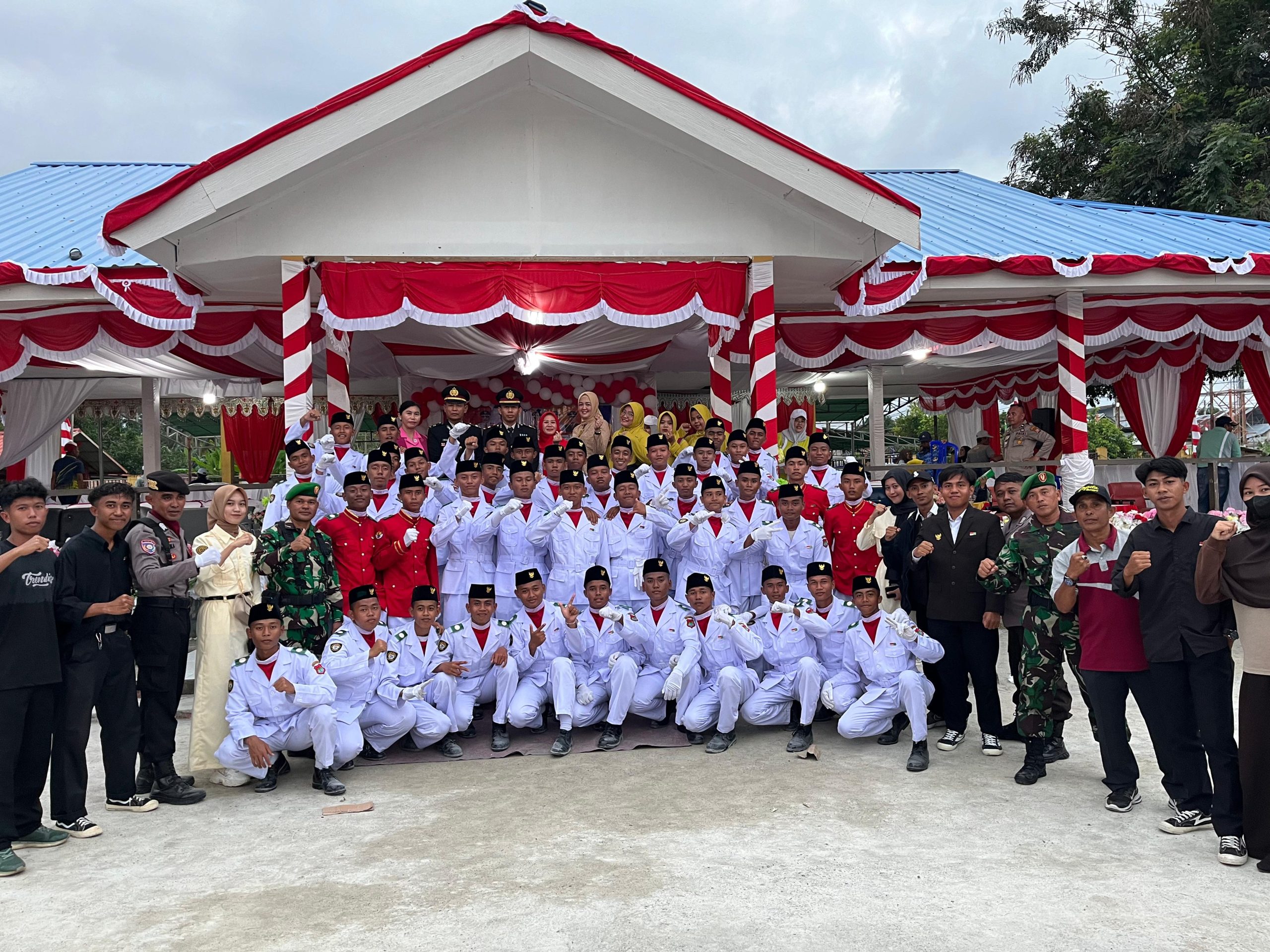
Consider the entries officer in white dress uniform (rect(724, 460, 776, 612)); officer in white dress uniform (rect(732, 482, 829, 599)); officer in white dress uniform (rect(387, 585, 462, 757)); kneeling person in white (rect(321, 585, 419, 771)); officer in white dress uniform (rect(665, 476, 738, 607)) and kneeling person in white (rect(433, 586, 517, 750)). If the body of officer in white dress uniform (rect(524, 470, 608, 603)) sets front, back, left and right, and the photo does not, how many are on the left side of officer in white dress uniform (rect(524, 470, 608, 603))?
3

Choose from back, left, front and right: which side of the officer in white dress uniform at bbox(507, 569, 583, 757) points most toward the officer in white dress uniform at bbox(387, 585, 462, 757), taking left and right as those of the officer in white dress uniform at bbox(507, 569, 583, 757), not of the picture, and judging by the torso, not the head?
right

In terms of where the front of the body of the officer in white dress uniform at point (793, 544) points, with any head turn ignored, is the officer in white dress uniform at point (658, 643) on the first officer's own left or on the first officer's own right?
on the first officer's own right

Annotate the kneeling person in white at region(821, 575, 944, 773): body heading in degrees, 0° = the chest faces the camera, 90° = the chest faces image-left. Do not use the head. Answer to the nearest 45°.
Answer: approximately 0°

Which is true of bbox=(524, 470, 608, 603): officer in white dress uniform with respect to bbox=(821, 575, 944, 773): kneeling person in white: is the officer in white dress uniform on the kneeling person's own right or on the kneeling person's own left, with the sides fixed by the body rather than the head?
on the kneeling person's own right

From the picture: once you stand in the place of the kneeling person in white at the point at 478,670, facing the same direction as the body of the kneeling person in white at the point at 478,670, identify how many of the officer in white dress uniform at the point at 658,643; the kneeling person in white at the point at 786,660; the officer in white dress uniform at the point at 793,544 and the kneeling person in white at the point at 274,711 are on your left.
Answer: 3

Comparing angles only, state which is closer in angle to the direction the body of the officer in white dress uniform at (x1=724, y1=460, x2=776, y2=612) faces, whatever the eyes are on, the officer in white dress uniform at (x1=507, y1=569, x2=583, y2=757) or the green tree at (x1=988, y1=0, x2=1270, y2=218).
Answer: the officer in white dress uniform

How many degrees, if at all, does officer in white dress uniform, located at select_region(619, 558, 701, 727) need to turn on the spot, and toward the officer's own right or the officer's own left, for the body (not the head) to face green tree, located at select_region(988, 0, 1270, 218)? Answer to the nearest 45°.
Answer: approximately 135° to the officer's own left

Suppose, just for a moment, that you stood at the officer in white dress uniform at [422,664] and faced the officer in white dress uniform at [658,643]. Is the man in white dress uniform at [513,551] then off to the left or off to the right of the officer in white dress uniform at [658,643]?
left
